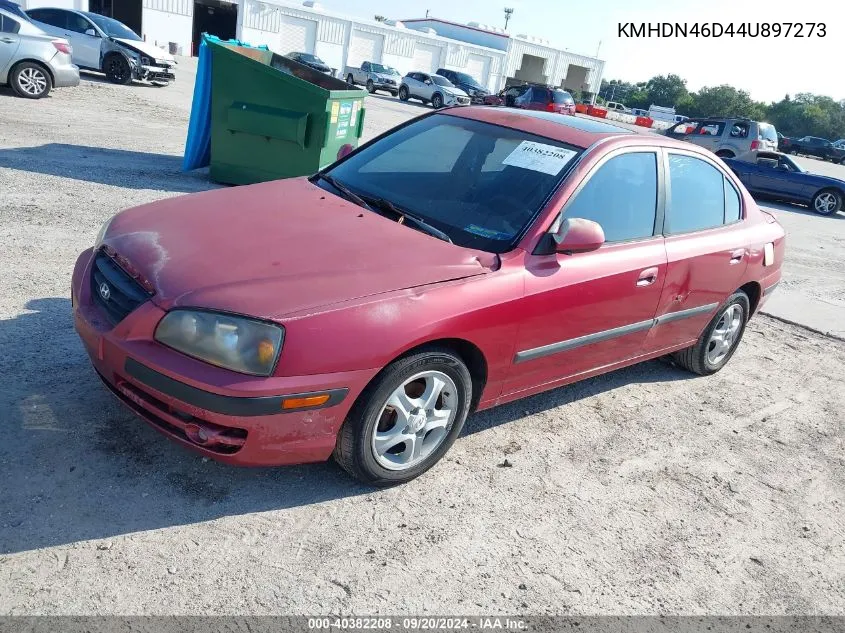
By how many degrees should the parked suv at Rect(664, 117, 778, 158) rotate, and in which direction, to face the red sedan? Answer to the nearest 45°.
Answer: approximately 135° to its left

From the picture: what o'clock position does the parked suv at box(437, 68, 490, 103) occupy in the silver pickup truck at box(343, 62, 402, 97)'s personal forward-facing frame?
The parked suv is roughly at 10 o'clock from the silver pickup truck.

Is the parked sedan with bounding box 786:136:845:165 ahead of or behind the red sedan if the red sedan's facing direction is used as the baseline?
behind

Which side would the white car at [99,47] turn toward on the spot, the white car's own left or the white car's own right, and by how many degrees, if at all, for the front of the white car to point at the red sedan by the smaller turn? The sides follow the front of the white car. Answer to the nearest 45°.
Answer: approximately 45° to the white car's own right

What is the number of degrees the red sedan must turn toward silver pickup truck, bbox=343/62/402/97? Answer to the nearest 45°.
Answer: approximately 135° to its right

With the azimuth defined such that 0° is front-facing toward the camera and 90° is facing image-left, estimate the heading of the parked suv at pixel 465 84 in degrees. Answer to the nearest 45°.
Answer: approximately 315°

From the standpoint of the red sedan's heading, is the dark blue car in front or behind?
behind

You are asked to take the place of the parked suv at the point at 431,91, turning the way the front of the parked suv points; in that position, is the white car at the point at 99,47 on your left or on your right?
on your right
